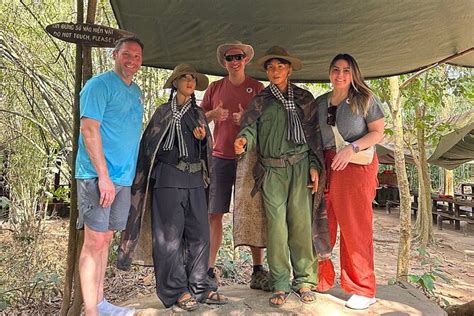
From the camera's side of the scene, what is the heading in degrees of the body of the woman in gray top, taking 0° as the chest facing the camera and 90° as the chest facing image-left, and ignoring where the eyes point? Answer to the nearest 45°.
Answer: approximately 45°

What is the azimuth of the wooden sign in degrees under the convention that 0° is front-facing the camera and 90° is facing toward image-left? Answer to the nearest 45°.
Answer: approximately 0°

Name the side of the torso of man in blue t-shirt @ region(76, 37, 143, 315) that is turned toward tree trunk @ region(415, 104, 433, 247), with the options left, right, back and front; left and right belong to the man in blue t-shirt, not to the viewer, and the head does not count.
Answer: left

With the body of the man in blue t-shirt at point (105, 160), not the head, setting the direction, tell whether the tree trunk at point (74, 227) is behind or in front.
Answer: behind

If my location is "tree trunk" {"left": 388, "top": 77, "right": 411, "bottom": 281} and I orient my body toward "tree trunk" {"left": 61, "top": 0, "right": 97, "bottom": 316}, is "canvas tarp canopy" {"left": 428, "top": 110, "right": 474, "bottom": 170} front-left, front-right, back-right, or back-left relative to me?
back-right

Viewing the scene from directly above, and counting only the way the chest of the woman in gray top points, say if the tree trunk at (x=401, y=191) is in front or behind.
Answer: behind

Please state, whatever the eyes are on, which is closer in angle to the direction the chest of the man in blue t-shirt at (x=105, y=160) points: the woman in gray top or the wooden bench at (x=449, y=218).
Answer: the woman in gray top

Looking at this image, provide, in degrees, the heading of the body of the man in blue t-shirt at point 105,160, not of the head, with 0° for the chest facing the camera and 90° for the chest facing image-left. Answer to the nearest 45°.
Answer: approximately 315°
